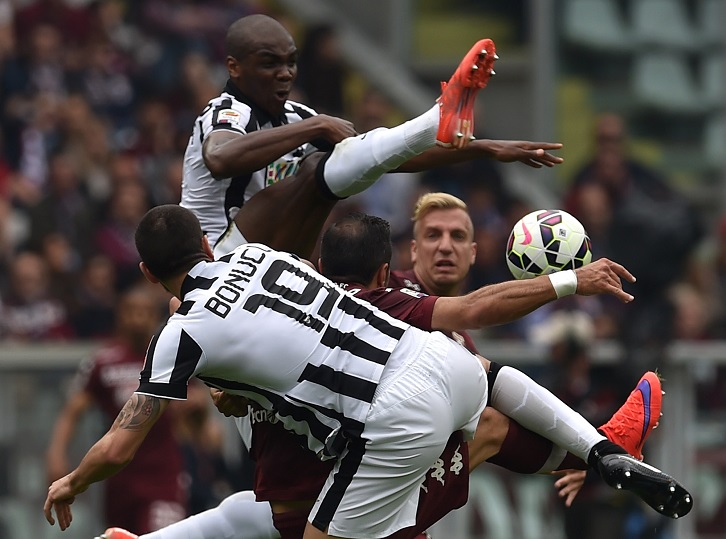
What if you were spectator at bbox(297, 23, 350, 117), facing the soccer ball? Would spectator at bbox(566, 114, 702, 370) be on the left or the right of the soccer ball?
left

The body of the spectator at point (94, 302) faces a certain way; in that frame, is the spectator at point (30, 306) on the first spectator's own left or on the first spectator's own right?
on the first spectator's own right

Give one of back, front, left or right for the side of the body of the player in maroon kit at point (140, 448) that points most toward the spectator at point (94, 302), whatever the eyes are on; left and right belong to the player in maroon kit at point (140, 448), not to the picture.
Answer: back

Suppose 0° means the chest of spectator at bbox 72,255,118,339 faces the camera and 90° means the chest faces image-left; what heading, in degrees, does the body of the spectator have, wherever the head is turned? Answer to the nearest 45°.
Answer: approximately 0°

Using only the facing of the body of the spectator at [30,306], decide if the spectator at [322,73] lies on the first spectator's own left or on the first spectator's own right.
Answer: on the first spectator's own left

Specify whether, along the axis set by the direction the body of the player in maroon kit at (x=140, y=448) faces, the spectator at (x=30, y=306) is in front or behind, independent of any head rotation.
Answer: behind

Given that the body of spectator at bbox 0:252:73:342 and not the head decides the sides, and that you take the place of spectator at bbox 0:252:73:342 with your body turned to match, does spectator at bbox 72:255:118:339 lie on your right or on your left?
on your left
